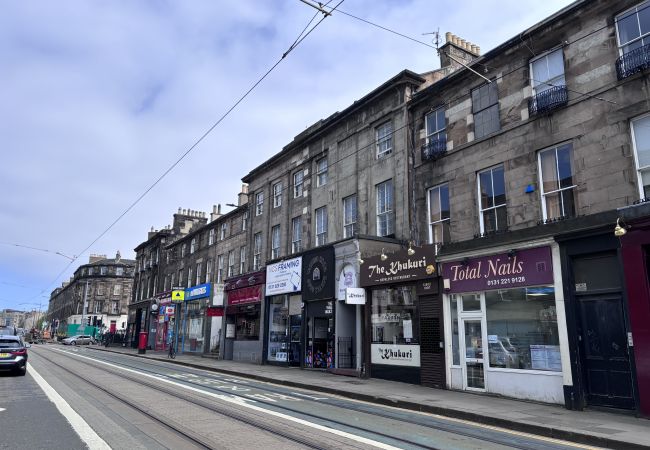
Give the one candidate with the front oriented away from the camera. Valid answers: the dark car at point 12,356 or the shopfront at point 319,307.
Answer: the dark car

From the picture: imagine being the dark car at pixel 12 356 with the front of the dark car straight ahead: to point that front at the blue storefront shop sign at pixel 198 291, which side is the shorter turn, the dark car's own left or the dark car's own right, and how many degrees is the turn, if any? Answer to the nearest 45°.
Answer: approximately 45° to the dark car's own right

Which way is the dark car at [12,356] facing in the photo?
away from the camera

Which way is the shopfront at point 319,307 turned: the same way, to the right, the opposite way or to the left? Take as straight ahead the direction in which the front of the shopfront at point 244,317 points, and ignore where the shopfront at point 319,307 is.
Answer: the same way

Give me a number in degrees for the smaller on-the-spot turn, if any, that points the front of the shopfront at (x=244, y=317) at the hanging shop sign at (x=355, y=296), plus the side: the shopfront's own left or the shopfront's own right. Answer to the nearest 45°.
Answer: approximately 45° to the shopfront's own left

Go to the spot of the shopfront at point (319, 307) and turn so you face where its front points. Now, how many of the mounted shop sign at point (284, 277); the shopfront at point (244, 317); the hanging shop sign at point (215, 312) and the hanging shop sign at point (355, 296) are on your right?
3

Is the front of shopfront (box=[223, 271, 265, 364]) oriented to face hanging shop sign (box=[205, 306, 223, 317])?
no

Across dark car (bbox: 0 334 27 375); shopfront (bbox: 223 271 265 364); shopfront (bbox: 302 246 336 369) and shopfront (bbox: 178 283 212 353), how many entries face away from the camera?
1

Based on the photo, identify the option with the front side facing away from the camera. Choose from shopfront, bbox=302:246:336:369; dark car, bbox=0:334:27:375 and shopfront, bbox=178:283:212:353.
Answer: the dark car

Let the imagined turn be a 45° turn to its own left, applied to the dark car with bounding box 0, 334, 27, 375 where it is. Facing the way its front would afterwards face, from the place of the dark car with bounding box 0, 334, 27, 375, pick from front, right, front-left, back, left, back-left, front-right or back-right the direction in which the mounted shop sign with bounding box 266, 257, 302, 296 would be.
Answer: back-right

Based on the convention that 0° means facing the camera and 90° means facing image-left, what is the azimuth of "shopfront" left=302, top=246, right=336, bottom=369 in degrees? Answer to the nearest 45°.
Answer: approximately 45°

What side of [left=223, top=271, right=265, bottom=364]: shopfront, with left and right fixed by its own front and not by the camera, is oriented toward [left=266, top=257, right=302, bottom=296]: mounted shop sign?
left

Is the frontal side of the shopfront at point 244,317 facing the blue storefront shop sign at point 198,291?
no

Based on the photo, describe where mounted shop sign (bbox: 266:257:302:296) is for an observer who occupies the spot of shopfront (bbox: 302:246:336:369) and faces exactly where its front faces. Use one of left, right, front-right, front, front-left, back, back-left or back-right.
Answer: right

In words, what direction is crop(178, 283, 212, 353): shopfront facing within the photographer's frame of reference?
facing the viewer and to the left of the viewer

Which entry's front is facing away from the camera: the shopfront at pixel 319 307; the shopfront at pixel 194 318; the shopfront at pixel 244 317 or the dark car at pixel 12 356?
the dark car

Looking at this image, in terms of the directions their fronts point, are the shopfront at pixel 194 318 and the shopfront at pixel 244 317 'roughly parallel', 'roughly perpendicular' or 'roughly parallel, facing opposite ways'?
roughly parallel

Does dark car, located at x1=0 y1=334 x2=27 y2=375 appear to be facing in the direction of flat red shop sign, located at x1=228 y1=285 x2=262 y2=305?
no

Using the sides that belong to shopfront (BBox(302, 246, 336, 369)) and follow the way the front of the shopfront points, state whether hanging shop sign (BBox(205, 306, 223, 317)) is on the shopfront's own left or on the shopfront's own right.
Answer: on the shopfront's own right
